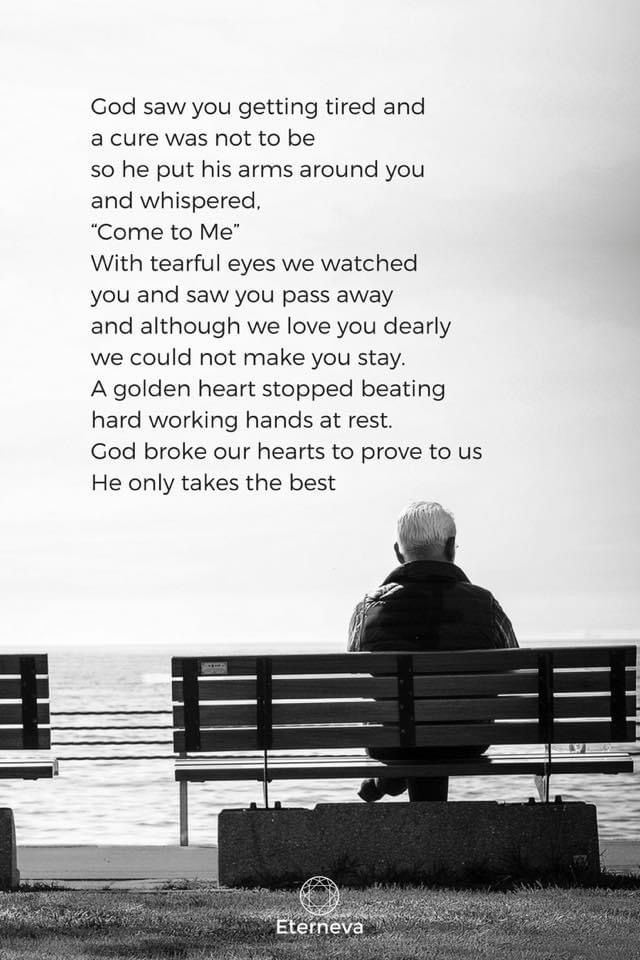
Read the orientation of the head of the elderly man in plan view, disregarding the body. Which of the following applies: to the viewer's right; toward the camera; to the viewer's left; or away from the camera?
away from the camera

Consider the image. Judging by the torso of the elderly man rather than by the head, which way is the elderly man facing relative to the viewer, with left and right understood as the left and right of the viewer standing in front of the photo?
facing away from the viewer

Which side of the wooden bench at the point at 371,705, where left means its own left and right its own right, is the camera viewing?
back

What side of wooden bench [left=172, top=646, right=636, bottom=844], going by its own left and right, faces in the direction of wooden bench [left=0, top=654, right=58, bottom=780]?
left

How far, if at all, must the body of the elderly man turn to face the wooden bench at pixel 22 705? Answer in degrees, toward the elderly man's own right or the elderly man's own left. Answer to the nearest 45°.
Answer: approximately 90° to the elderly man's own left
